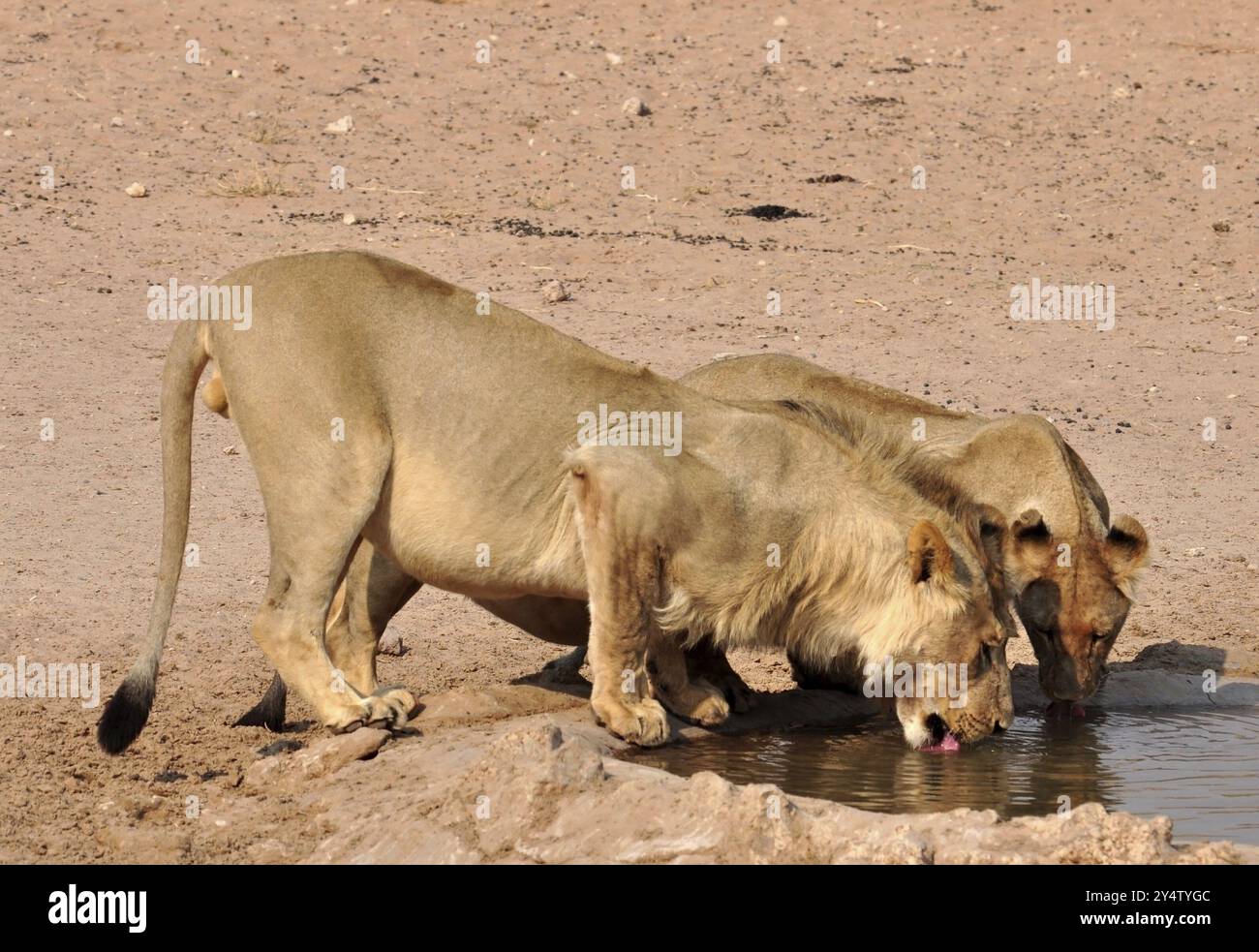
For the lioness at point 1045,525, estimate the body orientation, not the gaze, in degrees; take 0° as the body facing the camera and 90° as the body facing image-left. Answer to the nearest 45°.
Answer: approximately 315°

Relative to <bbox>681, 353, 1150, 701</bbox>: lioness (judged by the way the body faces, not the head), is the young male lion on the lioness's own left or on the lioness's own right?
on the lioness's own right

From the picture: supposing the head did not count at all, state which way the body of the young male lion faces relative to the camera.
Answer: to the viewer's right

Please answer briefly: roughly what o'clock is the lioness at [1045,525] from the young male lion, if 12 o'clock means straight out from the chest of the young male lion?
The lioness is roughly at 11 o'clock from the young male lion.

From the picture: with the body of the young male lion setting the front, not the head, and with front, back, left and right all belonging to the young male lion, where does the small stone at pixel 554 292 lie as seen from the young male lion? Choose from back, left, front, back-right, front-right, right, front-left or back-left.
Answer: left

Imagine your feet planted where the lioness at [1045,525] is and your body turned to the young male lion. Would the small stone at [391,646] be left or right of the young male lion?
right

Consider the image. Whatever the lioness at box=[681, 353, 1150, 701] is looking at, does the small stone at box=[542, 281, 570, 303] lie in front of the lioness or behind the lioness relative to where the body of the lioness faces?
behind

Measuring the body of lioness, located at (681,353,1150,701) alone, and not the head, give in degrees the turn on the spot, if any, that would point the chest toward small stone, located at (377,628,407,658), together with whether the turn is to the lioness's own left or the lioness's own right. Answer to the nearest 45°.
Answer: approximately 135° to the lioness's own right

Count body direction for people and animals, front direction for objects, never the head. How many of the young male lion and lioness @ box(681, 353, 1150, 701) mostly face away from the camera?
0

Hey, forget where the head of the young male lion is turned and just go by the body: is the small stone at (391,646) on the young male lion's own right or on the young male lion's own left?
on the young male lion's own left
